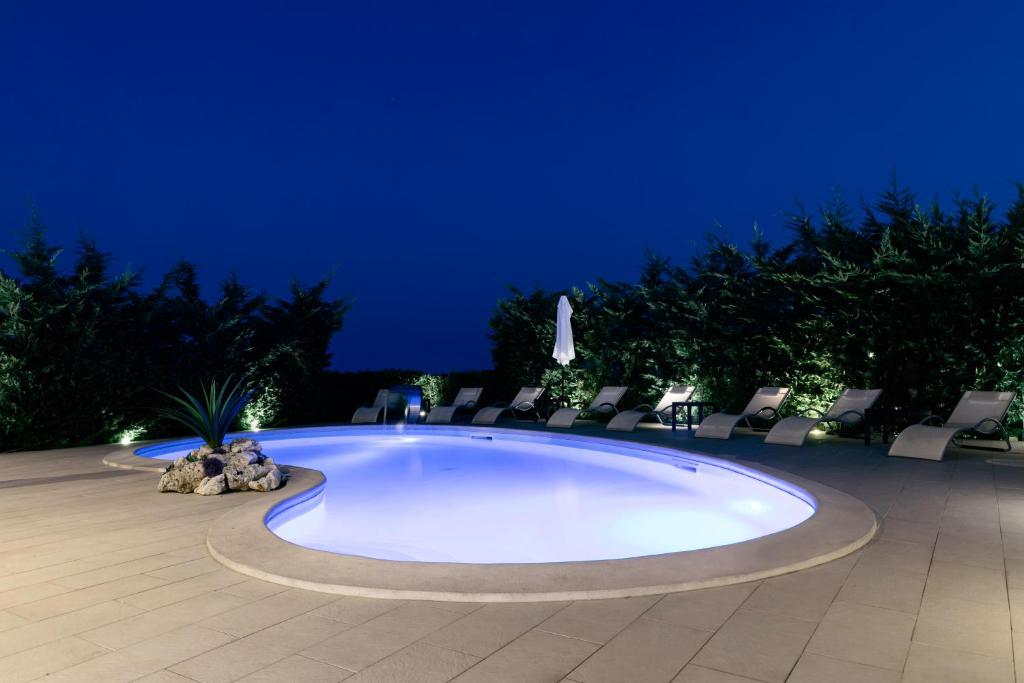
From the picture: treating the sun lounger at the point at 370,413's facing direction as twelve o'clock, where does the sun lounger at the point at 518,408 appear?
the sun lounger at the point at 518,408 is roughly at 8 o'clock from the sun lounger at the point at 370,413.

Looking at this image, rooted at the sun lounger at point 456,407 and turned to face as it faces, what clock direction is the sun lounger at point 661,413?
the sun lounger at point 661,413 is roughly at 9 o'clock from the sun lounger at point 456,407.

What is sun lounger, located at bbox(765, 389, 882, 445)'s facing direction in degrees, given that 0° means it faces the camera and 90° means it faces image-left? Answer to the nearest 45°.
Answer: approximately 45°

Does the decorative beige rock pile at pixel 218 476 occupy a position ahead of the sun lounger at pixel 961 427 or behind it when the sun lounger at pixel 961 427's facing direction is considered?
ahead

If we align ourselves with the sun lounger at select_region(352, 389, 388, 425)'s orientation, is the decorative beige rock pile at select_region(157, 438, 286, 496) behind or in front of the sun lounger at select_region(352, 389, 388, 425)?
in front

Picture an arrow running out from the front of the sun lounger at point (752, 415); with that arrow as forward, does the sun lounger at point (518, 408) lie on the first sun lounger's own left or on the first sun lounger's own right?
on the first sun lounger's own right

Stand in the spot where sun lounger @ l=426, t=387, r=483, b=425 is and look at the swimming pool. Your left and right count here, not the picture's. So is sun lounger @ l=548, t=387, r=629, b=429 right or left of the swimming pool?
left

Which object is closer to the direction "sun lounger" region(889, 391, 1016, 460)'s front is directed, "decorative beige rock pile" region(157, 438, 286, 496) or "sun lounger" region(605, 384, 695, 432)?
the decorative beige rock pile

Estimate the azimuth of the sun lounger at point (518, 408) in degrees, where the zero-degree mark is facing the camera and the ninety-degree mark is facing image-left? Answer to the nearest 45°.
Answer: approximately 45°
